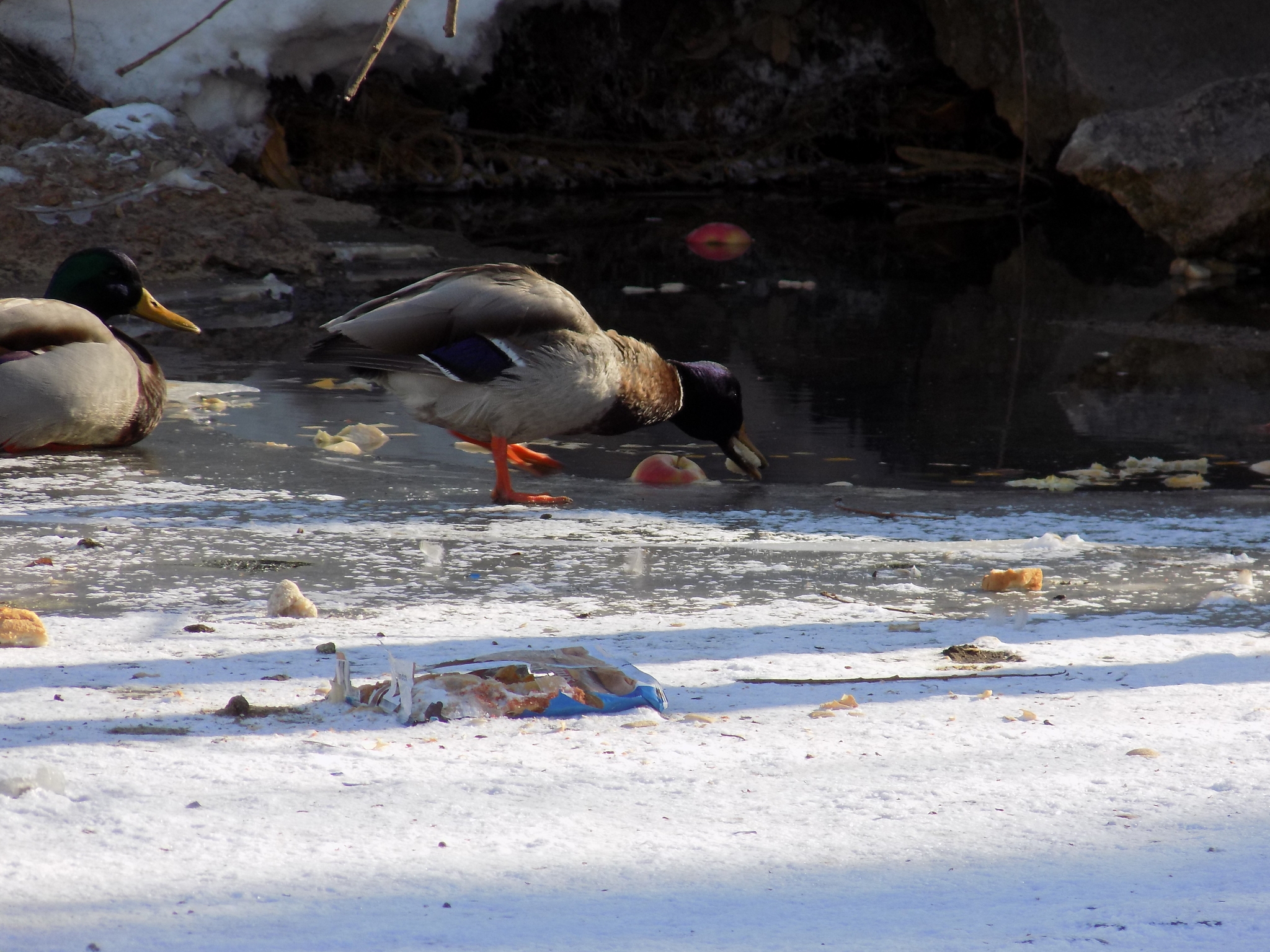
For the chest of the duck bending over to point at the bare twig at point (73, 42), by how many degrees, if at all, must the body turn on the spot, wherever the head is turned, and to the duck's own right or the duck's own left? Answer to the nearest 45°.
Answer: approximately 135° to the duck's own left

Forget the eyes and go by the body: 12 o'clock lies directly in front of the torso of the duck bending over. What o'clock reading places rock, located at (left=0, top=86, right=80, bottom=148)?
The rock is roughly at 8 o'clock from the duck bending over.

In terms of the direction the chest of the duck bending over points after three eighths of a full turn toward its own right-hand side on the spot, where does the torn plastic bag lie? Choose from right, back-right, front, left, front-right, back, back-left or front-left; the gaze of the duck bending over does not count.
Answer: front-left

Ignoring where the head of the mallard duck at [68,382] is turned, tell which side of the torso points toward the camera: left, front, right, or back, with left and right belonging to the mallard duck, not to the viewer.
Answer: right

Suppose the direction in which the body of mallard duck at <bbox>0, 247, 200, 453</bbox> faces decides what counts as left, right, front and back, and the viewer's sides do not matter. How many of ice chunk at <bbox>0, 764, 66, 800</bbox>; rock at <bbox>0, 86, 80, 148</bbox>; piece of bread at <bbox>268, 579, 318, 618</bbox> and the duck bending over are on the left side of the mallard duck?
1

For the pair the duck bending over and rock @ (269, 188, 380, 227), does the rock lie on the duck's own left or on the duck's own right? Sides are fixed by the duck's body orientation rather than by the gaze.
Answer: on the duck's own left

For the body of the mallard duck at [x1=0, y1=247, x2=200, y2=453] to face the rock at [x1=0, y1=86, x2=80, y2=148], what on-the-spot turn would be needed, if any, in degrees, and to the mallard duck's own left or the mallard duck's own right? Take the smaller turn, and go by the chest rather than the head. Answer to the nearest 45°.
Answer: approximately 90° to the mallard duck's own left

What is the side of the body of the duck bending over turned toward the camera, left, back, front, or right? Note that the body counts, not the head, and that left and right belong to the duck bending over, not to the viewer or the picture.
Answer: right

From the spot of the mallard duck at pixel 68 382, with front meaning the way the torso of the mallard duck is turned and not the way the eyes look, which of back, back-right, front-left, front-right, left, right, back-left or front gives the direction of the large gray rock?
front-left

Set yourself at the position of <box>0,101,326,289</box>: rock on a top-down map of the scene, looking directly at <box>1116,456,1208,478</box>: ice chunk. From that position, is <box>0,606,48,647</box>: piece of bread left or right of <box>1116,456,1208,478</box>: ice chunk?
right

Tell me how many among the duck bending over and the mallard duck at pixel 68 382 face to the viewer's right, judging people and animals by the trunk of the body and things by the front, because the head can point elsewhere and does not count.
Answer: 2
